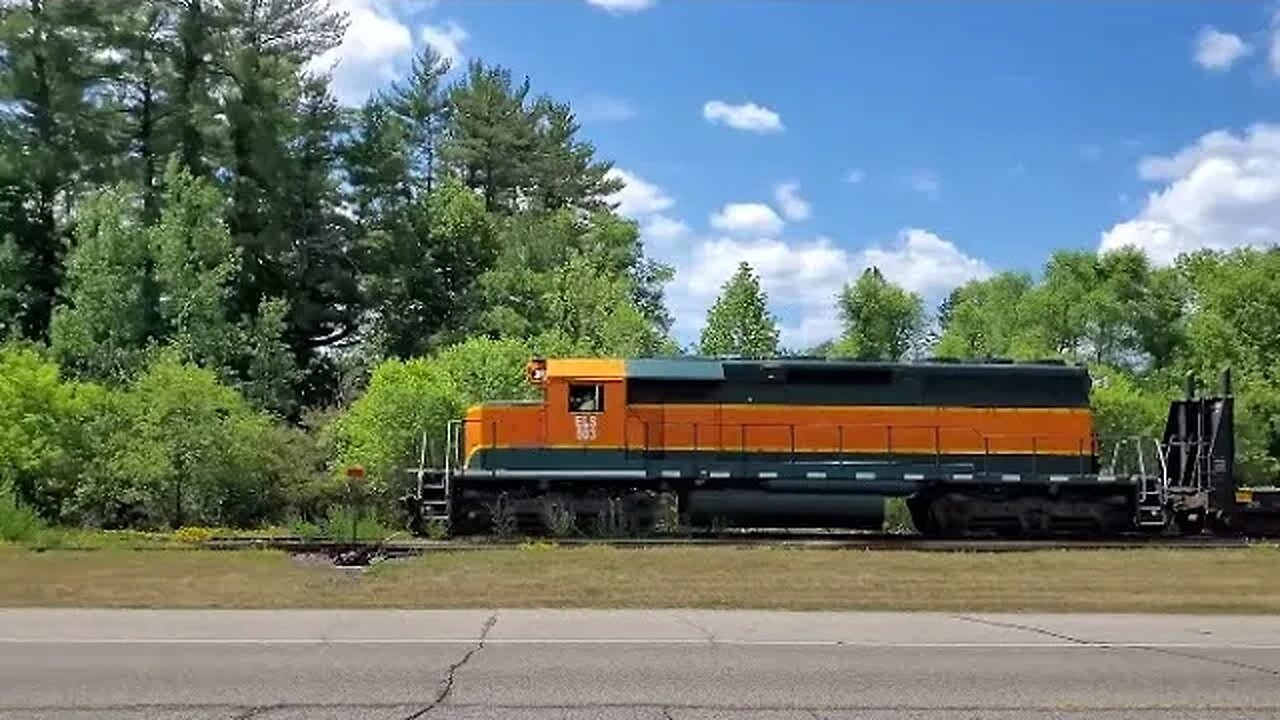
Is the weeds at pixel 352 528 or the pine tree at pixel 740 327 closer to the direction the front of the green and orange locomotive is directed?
the weeds

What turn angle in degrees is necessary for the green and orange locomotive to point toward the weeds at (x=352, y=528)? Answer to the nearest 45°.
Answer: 0° — it already faces it

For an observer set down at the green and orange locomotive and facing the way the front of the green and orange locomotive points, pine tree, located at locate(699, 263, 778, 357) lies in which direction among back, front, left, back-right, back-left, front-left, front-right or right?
right

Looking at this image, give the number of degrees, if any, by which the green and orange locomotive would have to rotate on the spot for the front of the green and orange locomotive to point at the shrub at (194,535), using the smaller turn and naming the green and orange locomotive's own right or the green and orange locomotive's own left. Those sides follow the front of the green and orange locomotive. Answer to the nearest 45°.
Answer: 0° — it already faces it

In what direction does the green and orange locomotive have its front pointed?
to the viewer's left

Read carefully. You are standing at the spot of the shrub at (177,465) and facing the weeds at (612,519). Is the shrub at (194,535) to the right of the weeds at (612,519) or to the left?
right

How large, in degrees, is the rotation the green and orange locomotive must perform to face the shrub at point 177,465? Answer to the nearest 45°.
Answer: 0° — it already faces it

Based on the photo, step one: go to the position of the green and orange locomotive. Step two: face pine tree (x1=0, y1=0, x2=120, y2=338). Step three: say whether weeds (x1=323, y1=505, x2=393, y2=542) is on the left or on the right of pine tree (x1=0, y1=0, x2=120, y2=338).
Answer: left

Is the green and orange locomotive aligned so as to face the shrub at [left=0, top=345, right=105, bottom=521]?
yes
